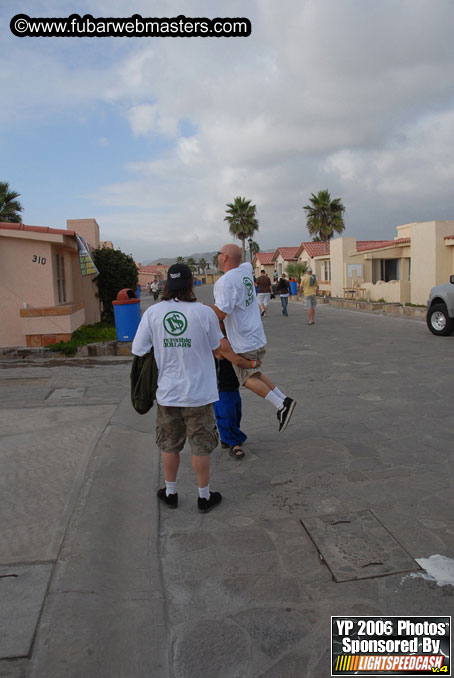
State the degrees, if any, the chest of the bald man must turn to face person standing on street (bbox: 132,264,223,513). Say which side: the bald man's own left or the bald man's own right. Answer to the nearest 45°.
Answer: approximately 135° to the bald man's own left

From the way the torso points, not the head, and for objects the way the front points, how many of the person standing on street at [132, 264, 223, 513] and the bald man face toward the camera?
0

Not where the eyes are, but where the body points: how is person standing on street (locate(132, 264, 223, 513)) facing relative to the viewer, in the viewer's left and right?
facing away from the viewer

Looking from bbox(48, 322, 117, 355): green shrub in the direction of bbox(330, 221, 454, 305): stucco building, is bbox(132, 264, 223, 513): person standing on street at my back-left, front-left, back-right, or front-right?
back-right

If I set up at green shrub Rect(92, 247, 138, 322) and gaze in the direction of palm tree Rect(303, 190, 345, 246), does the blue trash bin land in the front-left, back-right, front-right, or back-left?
back-right

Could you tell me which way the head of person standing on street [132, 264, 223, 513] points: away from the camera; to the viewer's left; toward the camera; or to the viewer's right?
away from the camera

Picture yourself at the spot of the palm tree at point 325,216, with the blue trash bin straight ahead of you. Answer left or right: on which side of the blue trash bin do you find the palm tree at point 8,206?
right

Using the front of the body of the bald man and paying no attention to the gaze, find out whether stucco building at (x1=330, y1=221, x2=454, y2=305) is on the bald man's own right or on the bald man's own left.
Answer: on the bald man's own right

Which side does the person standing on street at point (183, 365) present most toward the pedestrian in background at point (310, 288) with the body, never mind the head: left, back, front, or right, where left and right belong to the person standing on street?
front

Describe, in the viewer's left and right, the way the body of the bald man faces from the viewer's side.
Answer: facing away from the viewer and to the left of the viewer

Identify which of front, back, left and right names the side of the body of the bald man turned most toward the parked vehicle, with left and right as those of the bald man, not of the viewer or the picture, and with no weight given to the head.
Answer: right

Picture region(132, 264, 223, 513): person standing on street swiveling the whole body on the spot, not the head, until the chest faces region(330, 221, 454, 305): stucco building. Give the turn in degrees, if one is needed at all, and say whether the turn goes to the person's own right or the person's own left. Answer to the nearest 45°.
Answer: approximately 45° to the person's own right

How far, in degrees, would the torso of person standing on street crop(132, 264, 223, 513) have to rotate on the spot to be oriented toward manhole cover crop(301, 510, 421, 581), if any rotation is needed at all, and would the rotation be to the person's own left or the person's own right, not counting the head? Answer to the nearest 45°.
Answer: approximately 135° to the person's own right
